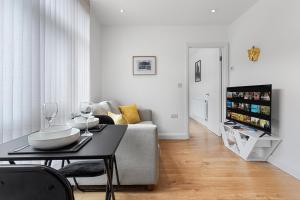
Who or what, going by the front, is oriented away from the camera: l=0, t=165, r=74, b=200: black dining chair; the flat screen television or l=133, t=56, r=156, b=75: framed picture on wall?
the black dining chair

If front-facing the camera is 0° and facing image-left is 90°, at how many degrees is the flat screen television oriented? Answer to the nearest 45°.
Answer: approximately 45°

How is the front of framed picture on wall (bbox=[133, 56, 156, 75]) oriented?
toward the camera

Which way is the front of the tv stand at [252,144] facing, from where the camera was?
facing the viewer and to the left of the viewer

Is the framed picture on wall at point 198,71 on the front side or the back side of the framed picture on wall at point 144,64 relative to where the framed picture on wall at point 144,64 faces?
on the back side

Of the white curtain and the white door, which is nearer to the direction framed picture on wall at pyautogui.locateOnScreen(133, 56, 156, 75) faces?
the white curtain

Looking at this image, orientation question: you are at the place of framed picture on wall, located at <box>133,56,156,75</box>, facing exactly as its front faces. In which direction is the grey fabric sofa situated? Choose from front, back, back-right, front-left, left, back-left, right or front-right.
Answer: front

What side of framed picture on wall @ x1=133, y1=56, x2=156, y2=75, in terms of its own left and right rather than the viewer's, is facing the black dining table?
front

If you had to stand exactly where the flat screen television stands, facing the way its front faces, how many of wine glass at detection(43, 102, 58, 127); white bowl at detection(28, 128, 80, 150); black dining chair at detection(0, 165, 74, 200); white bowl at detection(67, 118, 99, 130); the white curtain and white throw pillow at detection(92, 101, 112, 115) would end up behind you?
0

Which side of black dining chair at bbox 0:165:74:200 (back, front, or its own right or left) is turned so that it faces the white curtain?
front

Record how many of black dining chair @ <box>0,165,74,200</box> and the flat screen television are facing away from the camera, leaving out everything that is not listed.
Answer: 1

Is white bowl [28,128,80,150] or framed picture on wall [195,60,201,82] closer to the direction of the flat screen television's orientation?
the white bowl

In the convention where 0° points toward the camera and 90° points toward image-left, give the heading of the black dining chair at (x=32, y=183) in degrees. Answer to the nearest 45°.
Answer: approximately 180°

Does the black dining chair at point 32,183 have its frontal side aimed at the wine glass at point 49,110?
yes
